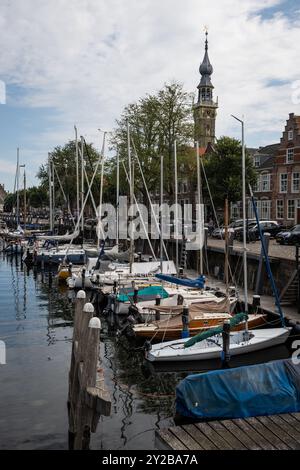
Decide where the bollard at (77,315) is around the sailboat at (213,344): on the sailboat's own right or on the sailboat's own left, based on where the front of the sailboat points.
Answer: on the sailboat's own right

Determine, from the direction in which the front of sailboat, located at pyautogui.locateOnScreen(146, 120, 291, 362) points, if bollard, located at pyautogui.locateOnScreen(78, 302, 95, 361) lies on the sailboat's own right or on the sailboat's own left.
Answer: on the sailboat's own right

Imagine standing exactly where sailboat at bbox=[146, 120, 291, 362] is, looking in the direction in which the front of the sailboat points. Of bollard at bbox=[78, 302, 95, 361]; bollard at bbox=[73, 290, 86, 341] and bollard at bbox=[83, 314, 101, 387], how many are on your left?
0

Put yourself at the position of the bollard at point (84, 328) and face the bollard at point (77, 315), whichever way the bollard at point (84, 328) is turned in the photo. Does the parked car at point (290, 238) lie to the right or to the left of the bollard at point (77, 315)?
right

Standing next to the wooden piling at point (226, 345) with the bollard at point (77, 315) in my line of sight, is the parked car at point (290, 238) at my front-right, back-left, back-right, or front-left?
back-right

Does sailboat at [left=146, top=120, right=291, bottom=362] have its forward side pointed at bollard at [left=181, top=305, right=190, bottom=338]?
no
